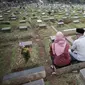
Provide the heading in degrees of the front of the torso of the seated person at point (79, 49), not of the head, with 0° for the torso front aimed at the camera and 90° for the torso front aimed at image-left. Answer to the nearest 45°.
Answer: approximately 135°

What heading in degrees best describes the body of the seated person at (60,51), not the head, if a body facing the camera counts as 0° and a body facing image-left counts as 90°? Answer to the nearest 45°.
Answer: approximately 180°

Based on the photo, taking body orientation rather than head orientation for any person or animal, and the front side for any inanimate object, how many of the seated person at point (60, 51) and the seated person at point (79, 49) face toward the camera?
0

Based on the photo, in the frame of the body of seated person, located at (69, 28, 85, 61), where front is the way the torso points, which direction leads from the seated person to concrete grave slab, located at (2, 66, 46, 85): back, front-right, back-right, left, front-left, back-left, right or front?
left

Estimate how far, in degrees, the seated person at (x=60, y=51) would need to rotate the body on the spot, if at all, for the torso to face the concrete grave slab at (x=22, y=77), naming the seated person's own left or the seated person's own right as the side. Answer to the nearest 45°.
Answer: approximately 135° to the seated person's own left
